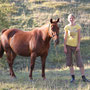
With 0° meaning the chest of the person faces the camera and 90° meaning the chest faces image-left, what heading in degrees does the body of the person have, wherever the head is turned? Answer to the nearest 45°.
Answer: approximately 0°

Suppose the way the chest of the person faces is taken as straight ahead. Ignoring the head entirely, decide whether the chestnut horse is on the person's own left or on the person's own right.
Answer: on the person's own right
